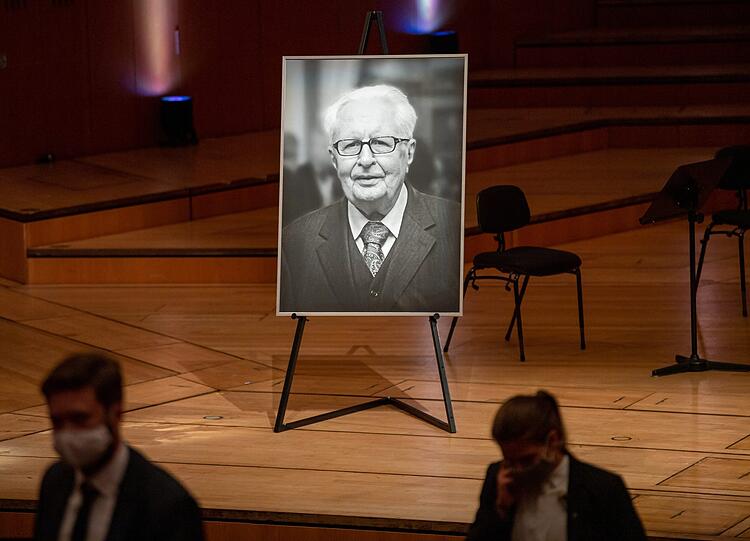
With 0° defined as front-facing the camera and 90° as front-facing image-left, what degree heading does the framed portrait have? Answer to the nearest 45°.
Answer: approximately 0°

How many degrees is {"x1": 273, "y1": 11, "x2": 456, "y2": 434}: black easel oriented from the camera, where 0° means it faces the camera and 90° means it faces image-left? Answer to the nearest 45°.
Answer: approximately 0°

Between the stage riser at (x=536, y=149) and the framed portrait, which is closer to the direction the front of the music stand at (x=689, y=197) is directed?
the stage riser

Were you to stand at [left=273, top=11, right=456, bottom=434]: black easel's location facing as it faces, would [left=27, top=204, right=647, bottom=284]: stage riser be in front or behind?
behind

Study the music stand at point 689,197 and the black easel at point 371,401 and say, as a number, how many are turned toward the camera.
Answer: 1

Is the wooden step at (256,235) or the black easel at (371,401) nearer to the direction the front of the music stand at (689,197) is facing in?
the wooden step
